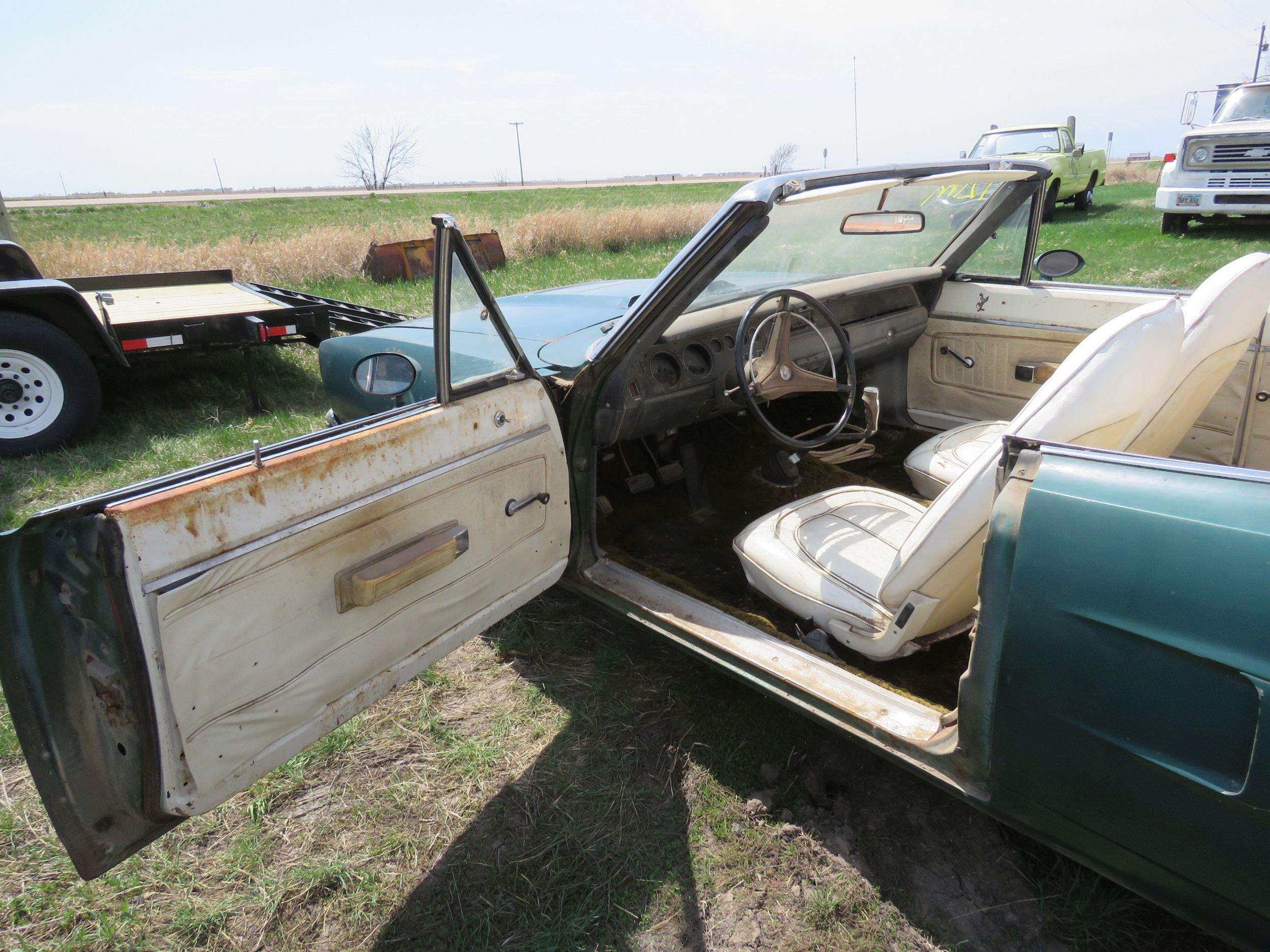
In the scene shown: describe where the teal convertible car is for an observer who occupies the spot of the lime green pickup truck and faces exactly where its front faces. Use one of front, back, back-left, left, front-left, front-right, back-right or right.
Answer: front-left

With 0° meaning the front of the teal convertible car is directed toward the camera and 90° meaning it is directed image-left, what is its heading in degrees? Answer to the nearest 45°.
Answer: approximately 135°

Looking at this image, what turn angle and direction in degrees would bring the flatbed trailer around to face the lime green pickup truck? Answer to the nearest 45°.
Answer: approximately 180°

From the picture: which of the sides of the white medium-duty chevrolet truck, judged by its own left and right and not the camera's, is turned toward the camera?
front

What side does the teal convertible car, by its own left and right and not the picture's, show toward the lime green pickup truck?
right

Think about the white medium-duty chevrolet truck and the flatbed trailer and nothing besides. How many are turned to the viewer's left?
1

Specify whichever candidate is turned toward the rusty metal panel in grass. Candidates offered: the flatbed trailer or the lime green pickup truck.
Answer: the lime green pickup truck

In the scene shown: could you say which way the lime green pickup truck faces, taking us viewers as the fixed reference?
facing the viewer and to the left of the viewer

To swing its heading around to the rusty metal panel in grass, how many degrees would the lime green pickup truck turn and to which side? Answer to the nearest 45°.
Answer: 0° — it already faces it

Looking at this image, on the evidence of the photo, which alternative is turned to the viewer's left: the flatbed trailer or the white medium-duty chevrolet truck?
the flatbed trailer

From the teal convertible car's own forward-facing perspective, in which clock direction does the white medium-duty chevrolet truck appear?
The white medium-duty chevrolet truck is roughly at 3 o'clock from the teal convertible car.

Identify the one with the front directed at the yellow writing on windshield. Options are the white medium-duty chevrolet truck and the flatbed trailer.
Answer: the white medium-duty chevrolet truck

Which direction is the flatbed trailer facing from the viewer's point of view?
to the viewer's left

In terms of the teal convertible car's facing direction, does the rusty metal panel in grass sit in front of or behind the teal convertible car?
in front
